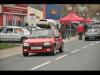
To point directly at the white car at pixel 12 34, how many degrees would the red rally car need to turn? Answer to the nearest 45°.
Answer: approximately 135° to its right

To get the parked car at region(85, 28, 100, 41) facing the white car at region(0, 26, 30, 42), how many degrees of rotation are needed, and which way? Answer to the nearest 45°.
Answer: approximately 45° to its right

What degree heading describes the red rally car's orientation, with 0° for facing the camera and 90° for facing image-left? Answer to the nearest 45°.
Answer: approximately 45°

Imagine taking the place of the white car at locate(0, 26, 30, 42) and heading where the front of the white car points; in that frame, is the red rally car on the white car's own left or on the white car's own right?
on the white car's own left

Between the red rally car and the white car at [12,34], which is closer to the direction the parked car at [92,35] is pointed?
the red rally car

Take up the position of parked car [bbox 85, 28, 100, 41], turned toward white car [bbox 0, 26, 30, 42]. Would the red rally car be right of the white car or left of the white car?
left
